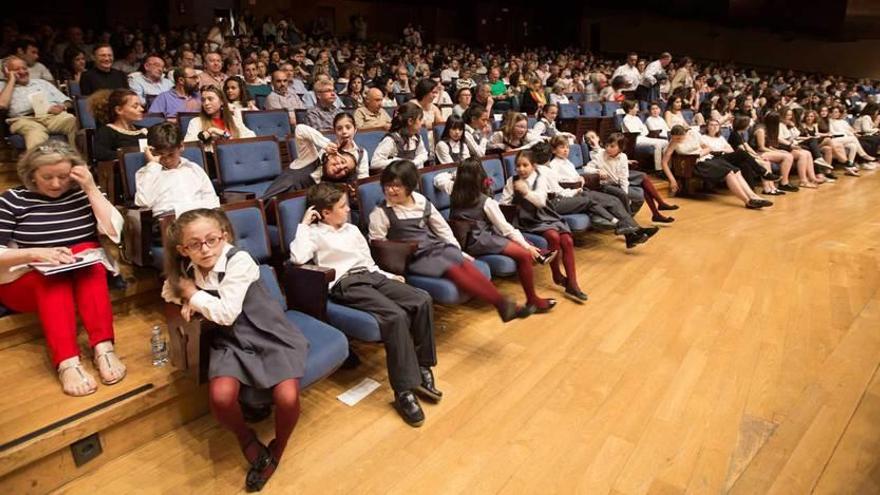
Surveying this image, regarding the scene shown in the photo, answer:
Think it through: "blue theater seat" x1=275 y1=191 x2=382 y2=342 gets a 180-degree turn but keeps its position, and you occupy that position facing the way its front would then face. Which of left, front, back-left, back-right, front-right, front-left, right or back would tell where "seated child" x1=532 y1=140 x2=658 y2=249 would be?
right

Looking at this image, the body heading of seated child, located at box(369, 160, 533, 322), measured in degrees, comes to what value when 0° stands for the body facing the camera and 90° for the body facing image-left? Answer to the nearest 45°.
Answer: approximately 315°

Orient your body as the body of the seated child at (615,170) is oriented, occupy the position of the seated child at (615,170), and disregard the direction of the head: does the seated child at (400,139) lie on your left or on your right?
on your right

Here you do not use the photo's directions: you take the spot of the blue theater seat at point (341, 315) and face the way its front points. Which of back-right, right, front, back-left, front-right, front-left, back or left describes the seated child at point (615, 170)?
left

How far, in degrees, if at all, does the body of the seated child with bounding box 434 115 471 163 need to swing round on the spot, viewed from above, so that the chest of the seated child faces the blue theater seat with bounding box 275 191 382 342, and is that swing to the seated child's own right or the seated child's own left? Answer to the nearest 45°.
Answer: approximately 45° to the seated child's own right

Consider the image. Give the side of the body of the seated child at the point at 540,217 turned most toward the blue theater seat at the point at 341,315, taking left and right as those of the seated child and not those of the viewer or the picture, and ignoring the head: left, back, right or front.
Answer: right

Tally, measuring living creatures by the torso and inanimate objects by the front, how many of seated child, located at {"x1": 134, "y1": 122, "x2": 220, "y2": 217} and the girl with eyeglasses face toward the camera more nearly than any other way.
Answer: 2

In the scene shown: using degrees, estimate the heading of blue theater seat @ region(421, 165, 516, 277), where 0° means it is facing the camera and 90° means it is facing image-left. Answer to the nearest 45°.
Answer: approximately 315°

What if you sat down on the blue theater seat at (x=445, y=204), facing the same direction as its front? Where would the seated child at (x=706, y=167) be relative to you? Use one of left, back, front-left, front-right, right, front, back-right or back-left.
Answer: left
